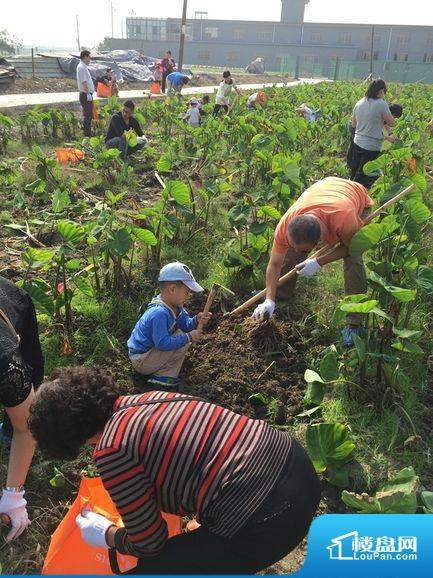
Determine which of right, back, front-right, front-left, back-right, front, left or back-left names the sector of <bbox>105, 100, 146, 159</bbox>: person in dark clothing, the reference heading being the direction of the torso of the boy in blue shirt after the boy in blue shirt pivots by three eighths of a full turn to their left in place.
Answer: front-right

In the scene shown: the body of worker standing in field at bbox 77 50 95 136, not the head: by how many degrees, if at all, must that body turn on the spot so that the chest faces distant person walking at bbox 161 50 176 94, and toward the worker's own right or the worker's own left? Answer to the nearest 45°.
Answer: approximately 90° to the worker's own left

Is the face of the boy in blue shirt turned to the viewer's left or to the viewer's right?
to the viewer's right

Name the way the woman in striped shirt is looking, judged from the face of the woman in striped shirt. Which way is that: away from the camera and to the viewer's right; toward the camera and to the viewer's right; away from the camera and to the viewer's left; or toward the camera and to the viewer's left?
away from the camera and to the viewer's left

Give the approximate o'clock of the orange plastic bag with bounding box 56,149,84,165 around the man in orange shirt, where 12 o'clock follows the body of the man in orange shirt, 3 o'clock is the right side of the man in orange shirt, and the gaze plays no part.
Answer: The orange plastic bag is roughly at 3 o'clock from the man in orange shirt.

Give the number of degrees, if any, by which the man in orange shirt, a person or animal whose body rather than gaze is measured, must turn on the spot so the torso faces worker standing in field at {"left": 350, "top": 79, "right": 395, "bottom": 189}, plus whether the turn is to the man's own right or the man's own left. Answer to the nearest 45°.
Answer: approximately 135° to the man's own right

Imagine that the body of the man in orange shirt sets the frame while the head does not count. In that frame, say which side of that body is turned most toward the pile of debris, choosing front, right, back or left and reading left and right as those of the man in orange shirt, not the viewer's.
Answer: right

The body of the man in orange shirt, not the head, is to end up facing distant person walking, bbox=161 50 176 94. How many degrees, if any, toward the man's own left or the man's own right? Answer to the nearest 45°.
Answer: approximately 135° to the man's own right

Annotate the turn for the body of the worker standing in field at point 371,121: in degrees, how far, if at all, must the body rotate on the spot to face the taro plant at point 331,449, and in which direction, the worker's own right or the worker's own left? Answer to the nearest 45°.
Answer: approximately 135° to the worker's own right

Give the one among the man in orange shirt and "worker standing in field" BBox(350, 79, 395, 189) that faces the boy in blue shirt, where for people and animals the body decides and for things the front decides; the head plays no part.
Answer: the man in orange shirt

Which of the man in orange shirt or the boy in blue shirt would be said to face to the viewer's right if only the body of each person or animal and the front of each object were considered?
the boy in blue shirt

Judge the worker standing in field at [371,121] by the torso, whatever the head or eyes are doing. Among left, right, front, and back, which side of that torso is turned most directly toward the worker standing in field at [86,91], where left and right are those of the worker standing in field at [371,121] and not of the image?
left

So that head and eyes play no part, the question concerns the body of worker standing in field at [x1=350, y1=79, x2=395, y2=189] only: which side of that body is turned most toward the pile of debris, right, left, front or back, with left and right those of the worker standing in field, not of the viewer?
left
